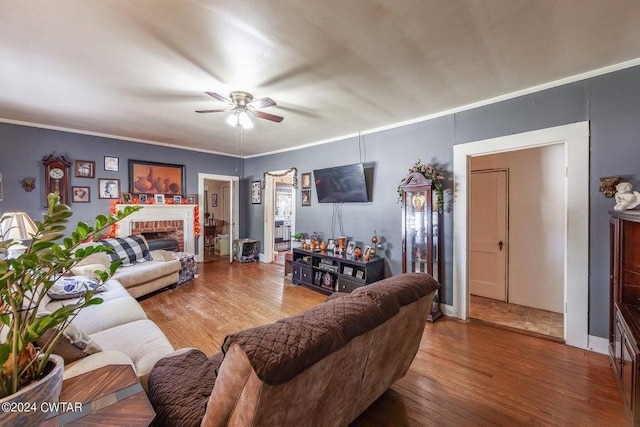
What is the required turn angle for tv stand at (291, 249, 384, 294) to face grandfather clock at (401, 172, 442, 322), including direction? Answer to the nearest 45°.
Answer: approximately 90° to its left

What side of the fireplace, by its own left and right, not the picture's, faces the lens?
front

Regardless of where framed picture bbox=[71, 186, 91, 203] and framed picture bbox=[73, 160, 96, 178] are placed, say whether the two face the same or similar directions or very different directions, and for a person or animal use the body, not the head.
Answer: same or similar directions

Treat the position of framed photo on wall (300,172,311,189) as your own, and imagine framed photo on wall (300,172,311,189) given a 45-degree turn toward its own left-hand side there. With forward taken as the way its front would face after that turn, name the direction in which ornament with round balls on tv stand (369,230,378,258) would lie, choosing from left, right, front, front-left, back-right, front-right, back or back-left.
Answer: front-left

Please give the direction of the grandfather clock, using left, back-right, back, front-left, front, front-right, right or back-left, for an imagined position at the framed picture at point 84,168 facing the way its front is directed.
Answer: front-left

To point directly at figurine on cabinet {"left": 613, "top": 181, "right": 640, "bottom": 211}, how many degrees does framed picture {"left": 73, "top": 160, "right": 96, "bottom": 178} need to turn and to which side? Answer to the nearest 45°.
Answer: approximately 45° to its left

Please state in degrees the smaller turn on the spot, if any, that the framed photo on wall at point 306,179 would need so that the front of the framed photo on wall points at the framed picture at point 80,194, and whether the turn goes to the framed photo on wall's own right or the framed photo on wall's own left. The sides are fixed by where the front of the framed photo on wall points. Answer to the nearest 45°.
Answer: approximately 45° to the framed photo on wall's own right

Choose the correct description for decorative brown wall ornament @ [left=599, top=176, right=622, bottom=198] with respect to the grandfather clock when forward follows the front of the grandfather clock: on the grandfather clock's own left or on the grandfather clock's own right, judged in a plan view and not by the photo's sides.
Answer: on the grandfather clock's own left

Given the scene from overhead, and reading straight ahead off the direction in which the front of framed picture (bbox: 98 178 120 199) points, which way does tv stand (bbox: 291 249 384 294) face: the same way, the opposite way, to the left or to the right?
to the right

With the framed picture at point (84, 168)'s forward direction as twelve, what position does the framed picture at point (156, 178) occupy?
the framed picture at point (156, 178) is roughly at 9 o'clock from the framed picture at point (84, 168).

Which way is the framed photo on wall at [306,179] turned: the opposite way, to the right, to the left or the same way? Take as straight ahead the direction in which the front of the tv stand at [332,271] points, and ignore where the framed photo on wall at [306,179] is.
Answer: the same way

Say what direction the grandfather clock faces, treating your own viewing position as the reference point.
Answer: facing the viewer and to the left of the viewer

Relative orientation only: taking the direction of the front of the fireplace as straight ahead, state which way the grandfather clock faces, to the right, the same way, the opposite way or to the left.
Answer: to the right

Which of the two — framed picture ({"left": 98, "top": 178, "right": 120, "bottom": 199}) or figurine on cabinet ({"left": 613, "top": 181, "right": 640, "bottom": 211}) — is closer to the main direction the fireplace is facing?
the figurine on cabinet
